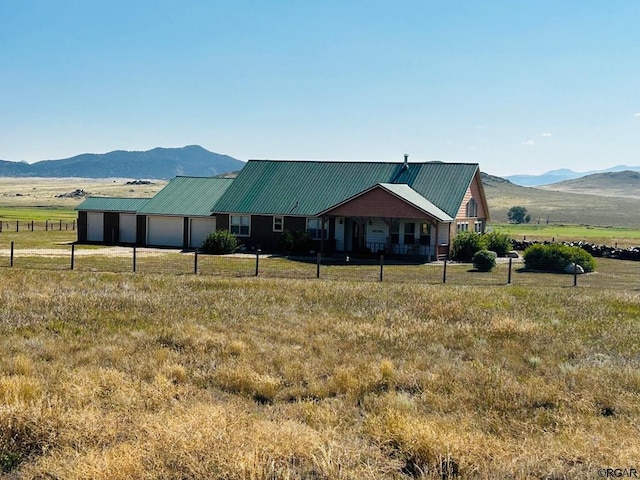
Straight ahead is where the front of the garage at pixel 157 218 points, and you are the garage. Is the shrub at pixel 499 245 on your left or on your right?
on your left

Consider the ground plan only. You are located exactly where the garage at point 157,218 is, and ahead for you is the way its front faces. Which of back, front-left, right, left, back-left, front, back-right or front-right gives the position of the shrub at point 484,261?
front-left

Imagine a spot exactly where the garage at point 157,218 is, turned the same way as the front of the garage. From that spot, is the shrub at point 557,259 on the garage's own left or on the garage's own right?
on the garage's own left

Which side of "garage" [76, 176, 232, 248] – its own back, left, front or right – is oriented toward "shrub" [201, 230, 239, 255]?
left

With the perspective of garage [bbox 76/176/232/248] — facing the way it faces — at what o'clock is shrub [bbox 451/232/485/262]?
The shrub is roughly at 10 o'clock from the garage.
